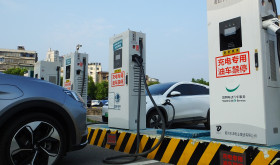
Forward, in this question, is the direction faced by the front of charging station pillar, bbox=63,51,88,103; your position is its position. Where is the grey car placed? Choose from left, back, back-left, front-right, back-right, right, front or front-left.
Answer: front-left

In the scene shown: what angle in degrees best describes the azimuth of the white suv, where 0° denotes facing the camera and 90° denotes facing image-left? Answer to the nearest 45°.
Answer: approximately 45°

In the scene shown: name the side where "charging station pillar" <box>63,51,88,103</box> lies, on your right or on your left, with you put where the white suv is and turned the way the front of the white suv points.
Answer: on your right

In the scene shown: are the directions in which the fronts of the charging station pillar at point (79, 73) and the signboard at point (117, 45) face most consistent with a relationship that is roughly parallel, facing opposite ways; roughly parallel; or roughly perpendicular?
roughly parallel

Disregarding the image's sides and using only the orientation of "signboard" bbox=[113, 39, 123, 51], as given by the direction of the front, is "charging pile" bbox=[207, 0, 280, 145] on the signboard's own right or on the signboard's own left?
on the signboard's own left

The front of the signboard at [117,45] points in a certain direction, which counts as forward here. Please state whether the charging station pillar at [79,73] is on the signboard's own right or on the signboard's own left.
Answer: on the signboard's own right

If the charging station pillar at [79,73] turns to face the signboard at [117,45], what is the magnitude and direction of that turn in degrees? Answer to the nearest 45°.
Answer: approximately 45° to its left

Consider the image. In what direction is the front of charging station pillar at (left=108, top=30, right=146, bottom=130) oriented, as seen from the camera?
facing the viewer and to the left of the viewer

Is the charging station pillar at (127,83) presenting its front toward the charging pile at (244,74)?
no

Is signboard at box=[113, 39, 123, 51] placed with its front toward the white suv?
no

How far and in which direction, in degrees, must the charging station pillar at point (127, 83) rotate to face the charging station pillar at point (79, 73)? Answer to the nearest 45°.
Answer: approximately 90° to its right

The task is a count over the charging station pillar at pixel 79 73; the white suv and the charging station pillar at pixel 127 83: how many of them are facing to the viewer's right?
0
